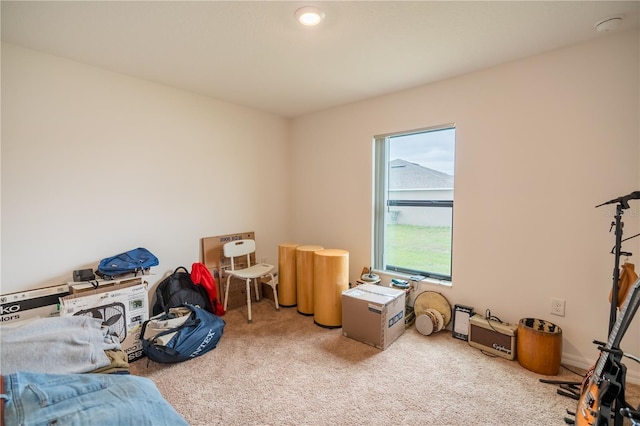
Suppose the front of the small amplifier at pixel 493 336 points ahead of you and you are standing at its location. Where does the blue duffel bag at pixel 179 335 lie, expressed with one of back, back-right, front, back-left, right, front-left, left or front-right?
front

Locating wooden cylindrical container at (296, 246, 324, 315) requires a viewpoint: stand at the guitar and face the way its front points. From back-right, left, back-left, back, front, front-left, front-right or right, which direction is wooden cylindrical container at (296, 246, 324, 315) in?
front-right

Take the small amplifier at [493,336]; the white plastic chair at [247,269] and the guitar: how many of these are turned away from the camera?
0

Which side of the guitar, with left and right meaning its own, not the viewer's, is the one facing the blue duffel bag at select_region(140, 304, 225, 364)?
front

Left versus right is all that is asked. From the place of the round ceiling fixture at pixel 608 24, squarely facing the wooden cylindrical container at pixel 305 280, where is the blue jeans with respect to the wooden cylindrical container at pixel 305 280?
left

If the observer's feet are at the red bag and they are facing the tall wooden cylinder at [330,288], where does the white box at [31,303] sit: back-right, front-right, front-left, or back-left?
back-right

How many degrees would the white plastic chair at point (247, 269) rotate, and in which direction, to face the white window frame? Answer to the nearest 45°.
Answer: approximately 45° to its left

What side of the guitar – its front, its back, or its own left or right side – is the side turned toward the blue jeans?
front

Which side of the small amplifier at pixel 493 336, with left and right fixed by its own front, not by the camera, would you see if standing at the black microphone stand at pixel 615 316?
left

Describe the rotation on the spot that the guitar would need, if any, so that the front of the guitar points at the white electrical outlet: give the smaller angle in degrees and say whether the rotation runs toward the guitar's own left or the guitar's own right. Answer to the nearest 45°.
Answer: approximately 135° to the guitar's own right

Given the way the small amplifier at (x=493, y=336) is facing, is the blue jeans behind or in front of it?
in front

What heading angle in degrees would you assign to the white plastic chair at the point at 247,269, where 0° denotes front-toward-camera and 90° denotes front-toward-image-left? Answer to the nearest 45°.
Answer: approximately 315°

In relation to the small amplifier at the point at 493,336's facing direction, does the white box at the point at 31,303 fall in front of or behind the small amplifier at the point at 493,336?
in front
